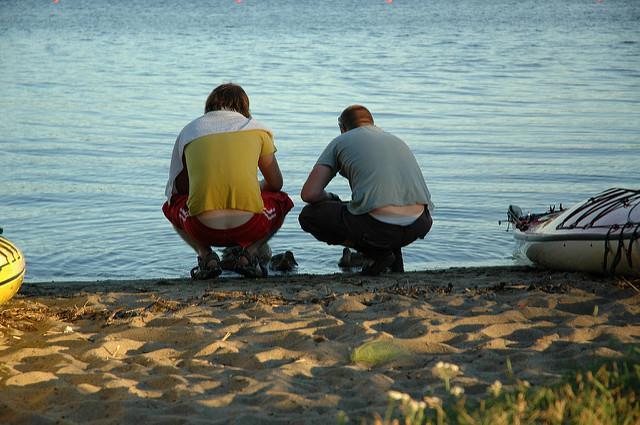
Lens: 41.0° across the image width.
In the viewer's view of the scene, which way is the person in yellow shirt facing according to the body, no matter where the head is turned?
away from the camera

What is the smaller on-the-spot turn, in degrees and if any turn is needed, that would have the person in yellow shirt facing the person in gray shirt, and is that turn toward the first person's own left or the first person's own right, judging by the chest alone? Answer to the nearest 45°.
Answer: approximately 90° to the first person's own right

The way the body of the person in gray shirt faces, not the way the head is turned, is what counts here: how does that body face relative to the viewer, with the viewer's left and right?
facing away from the viewer and to the left of the viewer

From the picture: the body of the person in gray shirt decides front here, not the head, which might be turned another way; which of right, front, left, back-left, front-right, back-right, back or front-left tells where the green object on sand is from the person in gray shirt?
back-left

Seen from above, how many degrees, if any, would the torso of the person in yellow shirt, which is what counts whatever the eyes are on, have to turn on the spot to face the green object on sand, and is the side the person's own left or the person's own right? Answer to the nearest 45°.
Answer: approximately 180°

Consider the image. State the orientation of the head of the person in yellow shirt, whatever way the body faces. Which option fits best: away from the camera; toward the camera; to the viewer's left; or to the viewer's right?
away from the camera

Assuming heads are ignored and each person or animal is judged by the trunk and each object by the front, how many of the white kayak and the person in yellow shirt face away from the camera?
1
